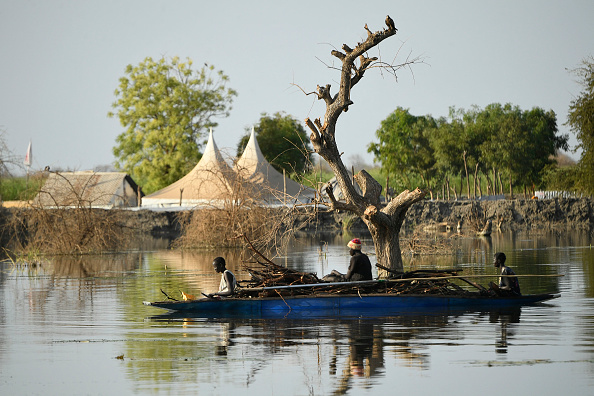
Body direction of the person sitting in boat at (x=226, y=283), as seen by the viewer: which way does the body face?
to the viewer's left

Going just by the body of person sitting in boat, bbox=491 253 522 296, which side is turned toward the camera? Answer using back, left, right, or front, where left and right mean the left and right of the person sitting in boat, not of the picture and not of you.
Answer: left

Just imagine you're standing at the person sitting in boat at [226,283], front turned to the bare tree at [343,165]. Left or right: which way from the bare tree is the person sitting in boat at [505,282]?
right

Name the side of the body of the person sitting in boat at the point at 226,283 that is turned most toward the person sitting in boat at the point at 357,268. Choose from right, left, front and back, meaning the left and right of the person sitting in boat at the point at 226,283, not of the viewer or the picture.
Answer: back

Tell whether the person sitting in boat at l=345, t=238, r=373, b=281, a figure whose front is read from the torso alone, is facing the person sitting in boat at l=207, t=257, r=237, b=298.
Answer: yes

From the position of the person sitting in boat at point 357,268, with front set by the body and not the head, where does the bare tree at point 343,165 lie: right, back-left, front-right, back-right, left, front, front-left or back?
right

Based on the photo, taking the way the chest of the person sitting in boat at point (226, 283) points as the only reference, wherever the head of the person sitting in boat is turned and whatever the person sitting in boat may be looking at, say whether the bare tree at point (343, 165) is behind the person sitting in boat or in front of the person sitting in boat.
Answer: behind

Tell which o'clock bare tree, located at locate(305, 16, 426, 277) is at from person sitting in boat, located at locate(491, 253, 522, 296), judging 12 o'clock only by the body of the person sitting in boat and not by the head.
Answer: The bare tree is roughly at 1 o'clock from the person sitting in boat.

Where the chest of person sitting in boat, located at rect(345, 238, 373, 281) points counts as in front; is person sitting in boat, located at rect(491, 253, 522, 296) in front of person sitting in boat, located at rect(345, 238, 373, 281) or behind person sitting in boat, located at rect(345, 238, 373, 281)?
behind

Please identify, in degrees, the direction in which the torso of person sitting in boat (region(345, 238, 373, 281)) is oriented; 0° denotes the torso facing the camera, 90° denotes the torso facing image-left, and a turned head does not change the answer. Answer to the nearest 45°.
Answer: approximately 90°
